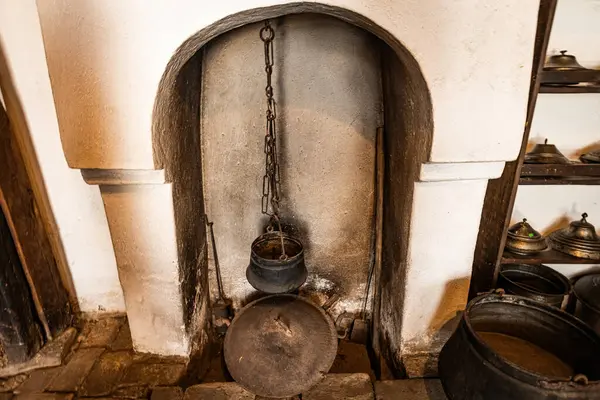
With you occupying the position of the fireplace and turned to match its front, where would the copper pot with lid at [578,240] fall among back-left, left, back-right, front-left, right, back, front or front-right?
left

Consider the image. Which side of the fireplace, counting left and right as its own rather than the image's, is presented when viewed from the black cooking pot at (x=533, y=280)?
left

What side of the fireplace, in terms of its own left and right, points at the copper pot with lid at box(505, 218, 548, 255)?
left

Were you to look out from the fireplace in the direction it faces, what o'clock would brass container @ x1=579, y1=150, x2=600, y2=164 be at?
The brass container is roughly at 9 o'clock from the fireplace.

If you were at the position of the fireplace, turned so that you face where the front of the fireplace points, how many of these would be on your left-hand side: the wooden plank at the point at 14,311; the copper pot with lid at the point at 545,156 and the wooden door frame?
1

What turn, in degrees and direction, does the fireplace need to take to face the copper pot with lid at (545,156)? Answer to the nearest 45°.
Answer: approximately 90° to its left

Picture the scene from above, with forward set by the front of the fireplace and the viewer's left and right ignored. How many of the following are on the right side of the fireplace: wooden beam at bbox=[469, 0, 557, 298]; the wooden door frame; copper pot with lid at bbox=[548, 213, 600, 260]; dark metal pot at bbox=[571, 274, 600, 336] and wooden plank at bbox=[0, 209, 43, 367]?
2

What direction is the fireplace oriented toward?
toward the camera

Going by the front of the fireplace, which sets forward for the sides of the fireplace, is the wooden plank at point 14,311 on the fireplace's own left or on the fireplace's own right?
on the fireplace's own right

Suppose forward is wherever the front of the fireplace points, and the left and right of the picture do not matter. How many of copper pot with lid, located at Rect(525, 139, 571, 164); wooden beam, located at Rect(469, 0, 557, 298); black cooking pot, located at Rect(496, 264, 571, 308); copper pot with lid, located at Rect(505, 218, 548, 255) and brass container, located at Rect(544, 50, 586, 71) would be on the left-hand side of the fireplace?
5

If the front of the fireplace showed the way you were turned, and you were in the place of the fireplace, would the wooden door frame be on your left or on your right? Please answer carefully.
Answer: on your right

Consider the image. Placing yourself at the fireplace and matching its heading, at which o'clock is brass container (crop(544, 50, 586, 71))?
The brass container is roughly at 9 o'clock from the fireplace.
